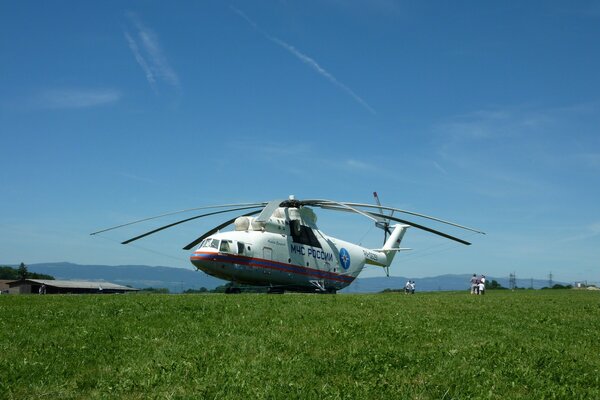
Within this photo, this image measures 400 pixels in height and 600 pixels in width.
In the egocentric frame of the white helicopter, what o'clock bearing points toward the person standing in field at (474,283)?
The person standing in field is roughly at 7 o'clock from the white helicopter.

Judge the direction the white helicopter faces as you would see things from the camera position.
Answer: facing the viewer and to the left of the viewer
